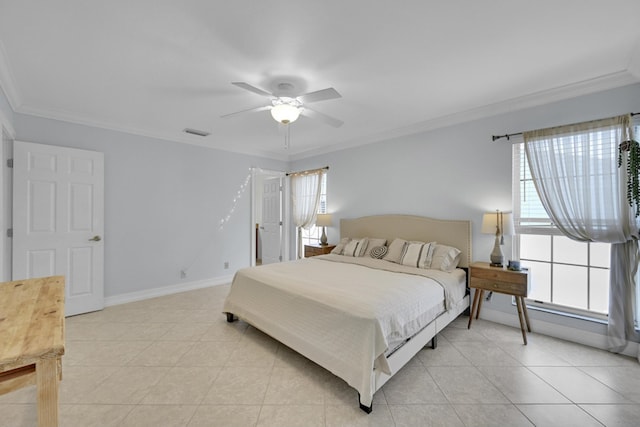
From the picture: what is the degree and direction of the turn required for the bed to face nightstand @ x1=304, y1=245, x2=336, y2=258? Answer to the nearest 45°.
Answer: approximately 135° to its right

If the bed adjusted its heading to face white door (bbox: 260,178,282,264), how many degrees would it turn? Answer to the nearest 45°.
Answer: approximately 90° to its right

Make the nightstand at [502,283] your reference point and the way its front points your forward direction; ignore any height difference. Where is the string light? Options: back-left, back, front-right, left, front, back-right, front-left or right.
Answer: front-right

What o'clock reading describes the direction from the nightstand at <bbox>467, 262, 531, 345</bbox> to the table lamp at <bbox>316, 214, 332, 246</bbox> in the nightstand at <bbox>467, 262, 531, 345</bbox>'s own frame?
The table lamp is roughly at 2 o'clock from the nightstand.

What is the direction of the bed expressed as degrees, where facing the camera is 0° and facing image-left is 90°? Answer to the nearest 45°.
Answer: approximately 45°

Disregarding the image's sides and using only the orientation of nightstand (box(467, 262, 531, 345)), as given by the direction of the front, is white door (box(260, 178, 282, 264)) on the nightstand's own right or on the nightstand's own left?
on the nightstand's own right

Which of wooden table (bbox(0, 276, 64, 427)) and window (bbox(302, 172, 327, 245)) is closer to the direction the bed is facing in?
the wooden table

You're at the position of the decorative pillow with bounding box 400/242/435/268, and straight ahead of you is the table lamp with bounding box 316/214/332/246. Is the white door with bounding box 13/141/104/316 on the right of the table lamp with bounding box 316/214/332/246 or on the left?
left

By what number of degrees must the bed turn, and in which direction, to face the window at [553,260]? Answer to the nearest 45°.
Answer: approximately 135° to its left

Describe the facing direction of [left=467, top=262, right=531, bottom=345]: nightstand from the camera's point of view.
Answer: facing the viewer and to the left of the viewer

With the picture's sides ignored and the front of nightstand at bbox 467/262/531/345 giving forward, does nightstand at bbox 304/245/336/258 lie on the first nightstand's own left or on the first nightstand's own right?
on the first nightstand's own right

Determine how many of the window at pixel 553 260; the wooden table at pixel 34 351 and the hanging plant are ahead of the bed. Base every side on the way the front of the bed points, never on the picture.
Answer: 1

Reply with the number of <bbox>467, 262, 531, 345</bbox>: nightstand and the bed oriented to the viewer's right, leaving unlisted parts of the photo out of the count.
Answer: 0

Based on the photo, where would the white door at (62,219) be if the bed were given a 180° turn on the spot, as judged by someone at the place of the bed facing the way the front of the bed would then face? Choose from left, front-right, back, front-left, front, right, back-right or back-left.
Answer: back-left
